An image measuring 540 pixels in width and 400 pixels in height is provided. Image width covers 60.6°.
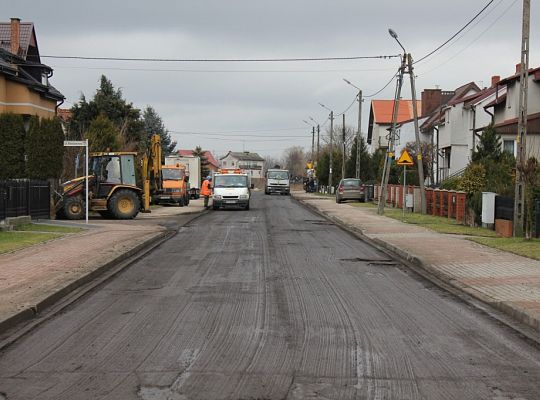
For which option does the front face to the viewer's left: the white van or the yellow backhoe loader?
the yellow backhoe loader

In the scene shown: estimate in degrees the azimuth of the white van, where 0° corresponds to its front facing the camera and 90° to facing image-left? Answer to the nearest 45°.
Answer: approximately 0°

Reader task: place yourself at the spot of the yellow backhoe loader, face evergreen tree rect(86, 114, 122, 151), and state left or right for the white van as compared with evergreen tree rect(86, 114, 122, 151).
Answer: right

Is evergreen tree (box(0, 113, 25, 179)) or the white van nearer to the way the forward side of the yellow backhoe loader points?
the evergreen tree

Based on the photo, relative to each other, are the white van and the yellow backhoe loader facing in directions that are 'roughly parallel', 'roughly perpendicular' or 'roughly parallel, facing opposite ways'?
roughly perpendicular

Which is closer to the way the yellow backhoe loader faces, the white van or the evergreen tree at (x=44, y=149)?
the evergreen tree

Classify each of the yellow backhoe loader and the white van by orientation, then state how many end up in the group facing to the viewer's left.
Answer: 1

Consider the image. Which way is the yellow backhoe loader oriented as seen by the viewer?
to the viewer's left

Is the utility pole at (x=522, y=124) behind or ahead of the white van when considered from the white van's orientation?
ahead

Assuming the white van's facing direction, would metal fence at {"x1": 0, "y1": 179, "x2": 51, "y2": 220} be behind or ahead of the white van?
ahead

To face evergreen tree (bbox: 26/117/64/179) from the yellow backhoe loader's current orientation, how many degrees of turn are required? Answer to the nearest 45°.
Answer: approximately 45° to its right
